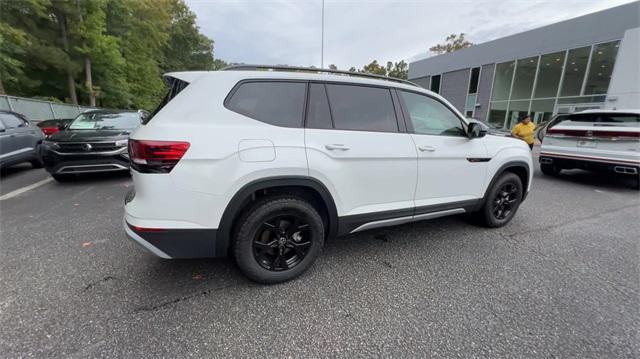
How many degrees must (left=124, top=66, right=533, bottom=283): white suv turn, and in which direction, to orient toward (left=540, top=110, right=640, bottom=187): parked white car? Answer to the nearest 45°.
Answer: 0° — it already faces it

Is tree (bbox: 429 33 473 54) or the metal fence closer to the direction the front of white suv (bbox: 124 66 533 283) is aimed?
the tree

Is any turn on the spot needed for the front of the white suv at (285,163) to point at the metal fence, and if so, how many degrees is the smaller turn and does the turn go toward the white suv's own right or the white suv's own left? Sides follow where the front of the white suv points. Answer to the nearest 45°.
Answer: approximately 90° to the white suv's own left

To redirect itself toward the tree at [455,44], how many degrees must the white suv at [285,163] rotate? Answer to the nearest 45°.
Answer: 0° — it already faces it

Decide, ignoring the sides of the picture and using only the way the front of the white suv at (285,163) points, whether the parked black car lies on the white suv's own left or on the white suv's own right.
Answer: on the white suv's own left

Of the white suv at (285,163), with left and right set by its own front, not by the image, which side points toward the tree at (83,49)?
left

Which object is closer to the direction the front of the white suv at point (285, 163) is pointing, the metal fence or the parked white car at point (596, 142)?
the parked white car

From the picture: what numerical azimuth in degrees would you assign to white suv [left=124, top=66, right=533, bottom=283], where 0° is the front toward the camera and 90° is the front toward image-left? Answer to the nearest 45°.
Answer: approximately 225°

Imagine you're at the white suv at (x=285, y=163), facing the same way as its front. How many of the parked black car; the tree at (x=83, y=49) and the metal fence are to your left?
3
